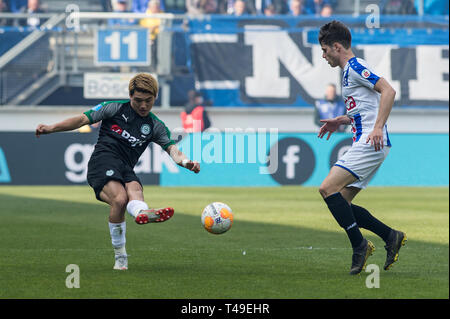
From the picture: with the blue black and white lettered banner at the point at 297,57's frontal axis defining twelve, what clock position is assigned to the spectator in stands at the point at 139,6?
The spectator in stands is roughly at 3 o'clock from the blue black and white lettered banner.

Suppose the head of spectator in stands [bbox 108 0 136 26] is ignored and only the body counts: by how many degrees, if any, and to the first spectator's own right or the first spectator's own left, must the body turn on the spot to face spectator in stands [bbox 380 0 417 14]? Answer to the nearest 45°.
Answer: approximately 90° to the first spectator's own left

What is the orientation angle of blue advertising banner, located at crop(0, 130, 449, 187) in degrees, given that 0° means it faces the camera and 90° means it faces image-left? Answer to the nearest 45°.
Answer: approximately 0°

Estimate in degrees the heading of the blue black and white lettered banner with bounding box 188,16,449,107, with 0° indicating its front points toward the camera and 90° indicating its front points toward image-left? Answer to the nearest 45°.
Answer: approximately 0°

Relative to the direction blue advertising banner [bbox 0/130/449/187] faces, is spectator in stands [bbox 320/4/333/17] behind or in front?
behind
